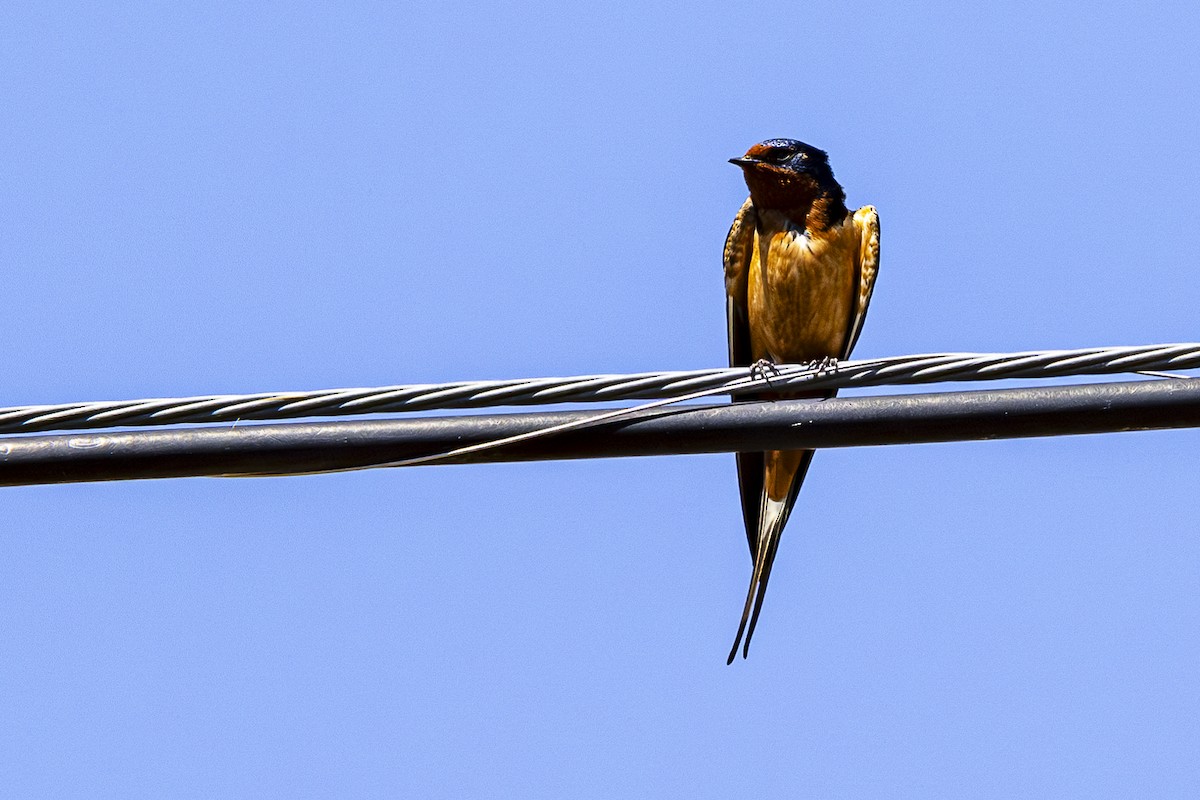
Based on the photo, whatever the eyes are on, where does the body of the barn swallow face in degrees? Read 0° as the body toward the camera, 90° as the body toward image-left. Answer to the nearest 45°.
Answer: approximately 0°
